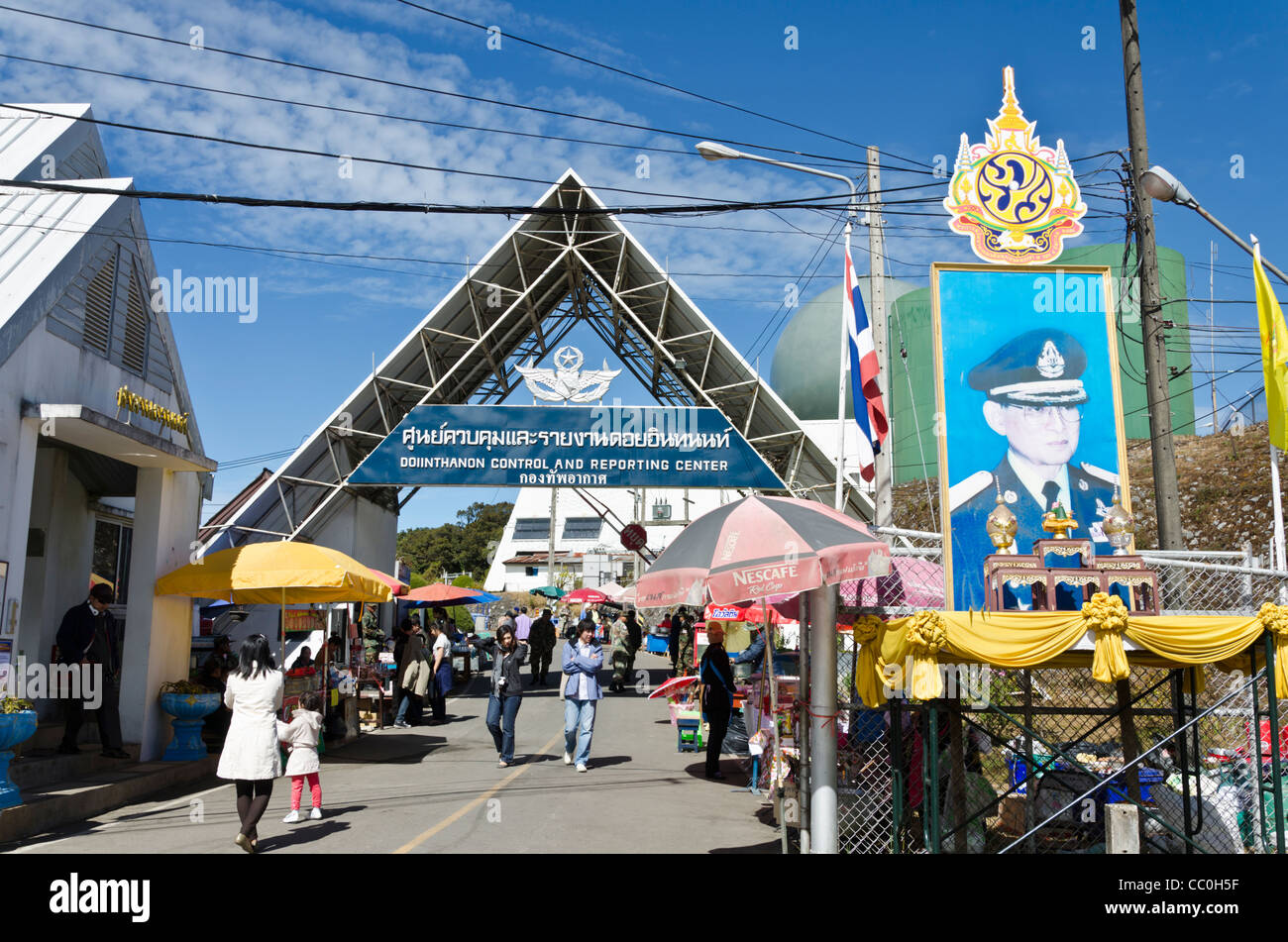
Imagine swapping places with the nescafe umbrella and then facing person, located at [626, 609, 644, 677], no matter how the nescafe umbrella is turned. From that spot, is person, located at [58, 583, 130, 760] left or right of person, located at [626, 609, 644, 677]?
left

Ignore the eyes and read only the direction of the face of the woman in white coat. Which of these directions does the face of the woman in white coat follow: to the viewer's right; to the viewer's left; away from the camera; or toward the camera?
away from the camera

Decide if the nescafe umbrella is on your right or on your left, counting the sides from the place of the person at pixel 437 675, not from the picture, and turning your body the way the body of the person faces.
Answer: on your left

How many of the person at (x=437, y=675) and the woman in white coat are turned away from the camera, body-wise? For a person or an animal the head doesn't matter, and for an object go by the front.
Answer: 1

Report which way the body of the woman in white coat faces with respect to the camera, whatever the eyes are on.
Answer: away from the camera

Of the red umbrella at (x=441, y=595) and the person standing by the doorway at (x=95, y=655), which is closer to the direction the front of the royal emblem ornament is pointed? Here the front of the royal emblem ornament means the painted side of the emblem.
the person standing by the doorway
